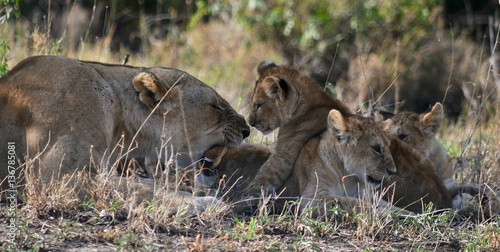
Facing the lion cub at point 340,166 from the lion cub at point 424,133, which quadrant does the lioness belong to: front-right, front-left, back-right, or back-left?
front-right

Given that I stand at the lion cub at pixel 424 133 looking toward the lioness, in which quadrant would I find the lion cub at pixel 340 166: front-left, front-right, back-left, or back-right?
front-left

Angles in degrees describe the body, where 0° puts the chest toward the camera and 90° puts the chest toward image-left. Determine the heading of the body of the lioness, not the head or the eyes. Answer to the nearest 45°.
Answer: approximately 270°

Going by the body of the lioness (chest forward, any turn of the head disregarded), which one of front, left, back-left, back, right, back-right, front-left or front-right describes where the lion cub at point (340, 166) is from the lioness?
front

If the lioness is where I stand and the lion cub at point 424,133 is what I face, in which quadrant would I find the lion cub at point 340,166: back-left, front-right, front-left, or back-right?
front-right

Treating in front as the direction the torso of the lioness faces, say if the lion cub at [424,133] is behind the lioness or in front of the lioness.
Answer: in front
